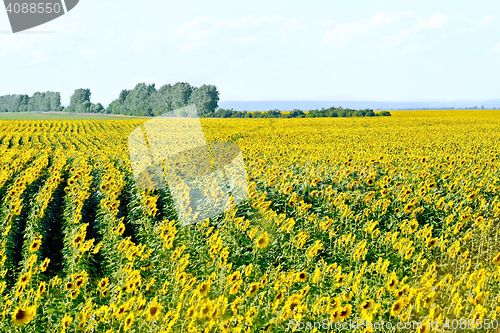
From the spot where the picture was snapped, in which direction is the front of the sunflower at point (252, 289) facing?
facing the viewer and to the right of the viewer

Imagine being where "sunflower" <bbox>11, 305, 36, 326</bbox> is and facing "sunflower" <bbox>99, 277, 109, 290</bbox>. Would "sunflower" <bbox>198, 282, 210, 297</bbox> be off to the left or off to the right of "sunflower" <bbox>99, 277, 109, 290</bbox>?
right

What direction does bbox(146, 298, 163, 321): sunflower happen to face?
toward the camera

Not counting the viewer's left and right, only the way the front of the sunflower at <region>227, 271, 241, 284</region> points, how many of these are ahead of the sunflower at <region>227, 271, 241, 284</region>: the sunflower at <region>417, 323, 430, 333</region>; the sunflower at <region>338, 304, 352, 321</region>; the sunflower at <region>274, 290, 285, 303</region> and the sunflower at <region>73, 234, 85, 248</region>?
3

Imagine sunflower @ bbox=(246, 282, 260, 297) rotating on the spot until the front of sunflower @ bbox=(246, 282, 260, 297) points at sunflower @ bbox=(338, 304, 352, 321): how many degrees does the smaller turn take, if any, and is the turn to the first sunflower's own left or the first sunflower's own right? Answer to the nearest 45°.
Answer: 0° — it already faces it

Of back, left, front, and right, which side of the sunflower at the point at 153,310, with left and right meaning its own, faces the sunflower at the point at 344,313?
left

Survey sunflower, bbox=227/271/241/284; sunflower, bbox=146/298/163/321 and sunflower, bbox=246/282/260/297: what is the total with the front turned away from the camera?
0

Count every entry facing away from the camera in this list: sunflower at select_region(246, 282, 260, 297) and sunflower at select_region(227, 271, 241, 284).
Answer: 0

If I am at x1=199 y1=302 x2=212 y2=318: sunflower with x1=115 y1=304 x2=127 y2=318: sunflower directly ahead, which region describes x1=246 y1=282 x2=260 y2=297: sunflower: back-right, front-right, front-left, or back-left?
back-right
